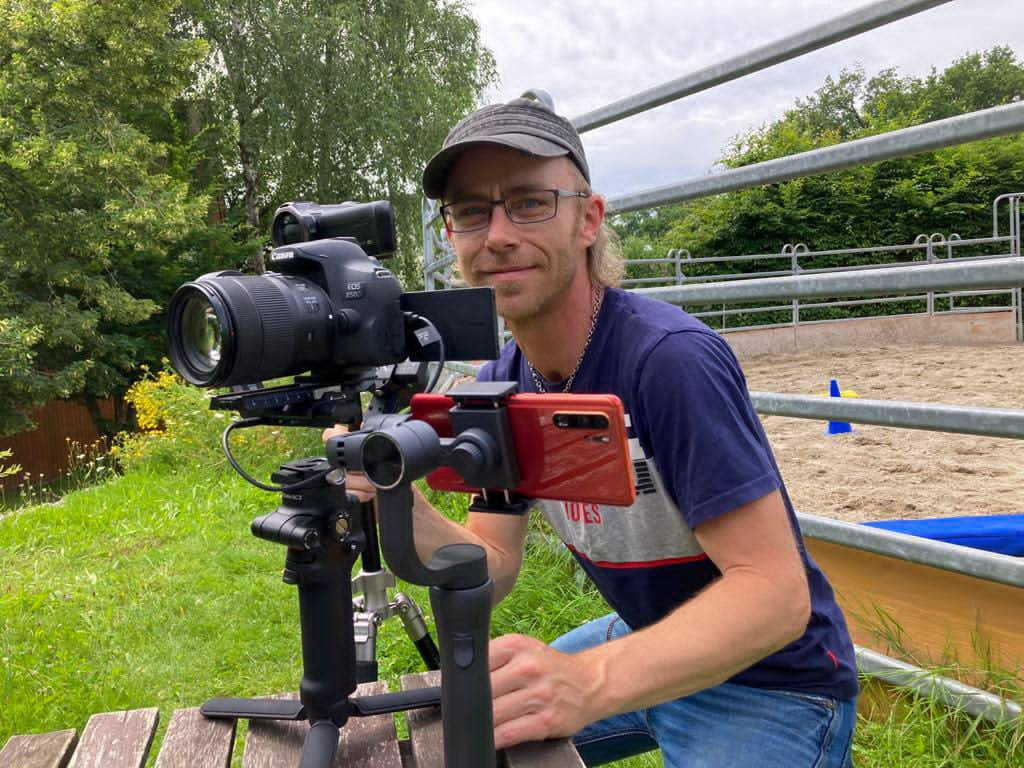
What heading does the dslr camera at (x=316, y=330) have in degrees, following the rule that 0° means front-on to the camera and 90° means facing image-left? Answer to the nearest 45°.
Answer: approximately 45°

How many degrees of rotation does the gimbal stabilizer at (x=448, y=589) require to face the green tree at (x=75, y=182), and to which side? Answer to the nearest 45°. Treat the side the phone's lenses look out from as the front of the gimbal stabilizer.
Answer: approximately 180°

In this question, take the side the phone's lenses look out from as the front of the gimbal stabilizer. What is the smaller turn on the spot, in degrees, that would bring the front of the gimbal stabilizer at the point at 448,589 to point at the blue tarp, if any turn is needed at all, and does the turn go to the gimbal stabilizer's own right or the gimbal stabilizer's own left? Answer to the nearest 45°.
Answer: approximately 135° to the gimbal stabilizer's own left

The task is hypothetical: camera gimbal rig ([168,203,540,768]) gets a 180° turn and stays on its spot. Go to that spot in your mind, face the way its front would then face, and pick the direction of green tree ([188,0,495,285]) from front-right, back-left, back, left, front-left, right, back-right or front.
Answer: front-left

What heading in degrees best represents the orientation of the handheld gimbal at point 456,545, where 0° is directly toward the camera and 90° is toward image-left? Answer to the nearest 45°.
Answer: approximately 45°

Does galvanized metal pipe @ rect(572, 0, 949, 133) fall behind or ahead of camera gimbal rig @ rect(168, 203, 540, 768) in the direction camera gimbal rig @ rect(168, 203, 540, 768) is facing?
behind

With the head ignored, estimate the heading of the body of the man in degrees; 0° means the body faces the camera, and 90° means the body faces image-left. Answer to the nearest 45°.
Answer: approximately 45°

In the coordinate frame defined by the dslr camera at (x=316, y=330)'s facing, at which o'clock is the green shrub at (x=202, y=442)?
The green shrub is roughly at 4 o'clock from the dslr camera.
